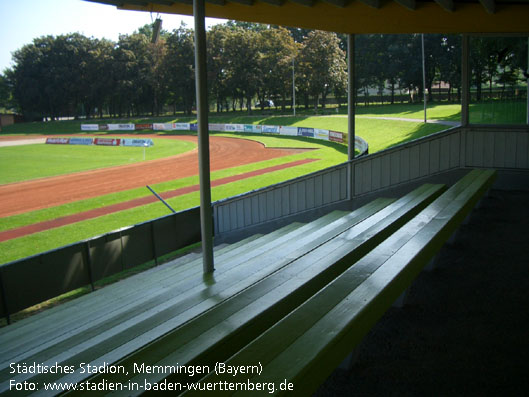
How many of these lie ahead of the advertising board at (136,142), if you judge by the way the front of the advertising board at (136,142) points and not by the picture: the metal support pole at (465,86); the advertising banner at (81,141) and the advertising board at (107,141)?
1

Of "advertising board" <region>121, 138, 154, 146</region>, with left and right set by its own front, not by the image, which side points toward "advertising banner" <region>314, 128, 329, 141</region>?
left

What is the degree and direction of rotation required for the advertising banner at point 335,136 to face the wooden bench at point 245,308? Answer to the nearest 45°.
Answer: approximately 45° to its left

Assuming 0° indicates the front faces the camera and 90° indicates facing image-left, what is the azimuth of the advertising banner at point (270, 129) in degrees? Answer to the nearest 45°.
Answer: approximately 0°

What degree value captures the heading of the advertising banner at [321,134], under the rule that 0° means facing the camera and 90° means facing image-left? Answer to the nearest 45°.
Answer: approximately 45°
